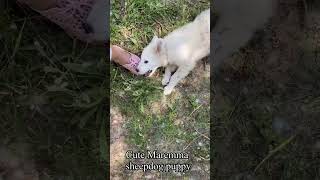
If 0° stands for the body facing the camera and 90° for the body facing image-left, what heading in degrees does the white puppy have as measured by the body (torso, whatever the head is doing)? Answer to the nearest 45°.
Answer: approximately 90°
